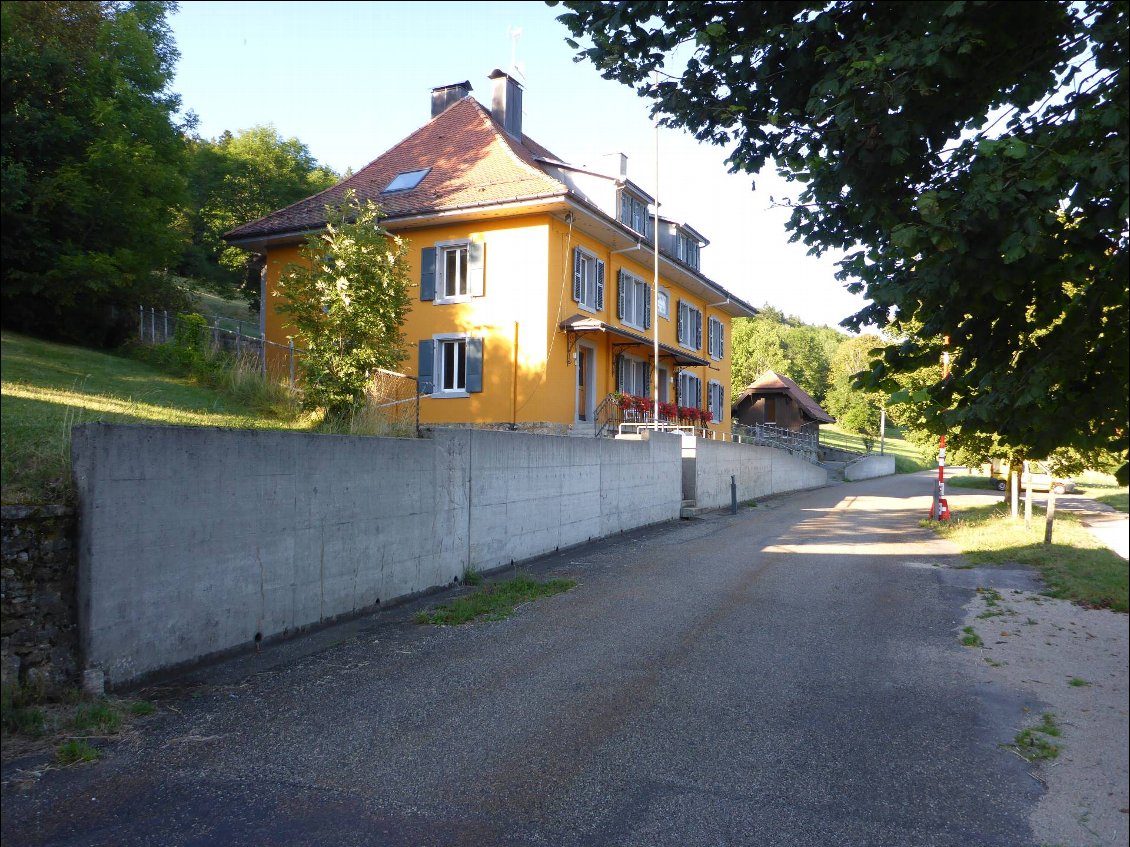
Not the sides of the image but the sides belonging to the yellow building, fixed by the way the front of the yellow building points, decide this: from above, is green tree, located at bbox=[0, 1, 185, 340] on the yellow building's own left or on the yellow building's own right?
on the yellow building's own right

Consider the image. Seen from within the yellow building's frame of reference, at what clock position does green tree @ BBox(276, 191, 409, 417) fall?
The green tree is roughly at 2 o'clock from the yellow building.

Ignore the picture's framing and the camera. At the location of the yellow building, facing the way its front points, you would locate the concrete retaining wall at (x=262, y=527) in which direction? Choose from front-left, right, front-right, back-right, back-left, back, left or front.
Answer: front-right

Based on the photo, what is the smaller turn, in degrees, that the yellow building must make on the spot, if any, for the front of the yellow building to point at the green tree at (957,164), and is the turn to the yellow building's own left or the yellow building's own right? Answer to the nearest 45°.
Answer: approximately 45° to the yellow building's own right

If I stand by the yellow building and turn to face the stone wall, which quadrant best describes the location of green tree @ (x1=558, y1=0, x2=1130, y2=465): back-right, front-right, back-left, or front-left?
front-left

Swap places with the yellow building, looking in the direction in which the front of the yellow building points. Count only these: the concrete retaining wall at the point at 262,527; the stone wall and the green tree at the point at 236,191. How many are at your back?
1

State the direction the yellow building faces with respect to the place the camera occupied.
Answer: facing the viewer and to the right of the viewer

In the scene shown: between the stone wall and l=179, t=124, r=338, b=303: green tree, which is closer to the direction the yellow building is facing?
the stone wall

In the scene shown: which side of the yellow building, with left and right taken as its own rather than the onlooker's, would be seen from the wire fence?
right

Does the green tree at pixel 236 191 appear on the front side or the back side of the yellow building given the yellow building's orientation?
on the back side

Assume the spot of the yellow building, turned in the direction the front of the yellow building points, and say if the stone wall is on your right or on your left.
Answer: on your right

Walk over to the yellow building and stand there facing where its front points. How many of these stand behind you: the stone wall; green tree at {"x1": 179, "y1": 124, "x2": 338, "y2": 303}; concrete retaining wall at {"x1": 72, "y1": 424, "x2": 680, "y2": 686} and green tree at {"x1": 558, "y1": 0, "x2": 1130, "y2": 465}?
1

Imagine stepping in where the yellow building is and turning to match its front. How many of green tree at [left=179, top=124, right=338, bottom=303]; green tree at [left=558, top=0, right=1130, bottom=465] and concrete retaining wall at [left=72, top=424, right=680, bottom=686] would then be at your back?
1
